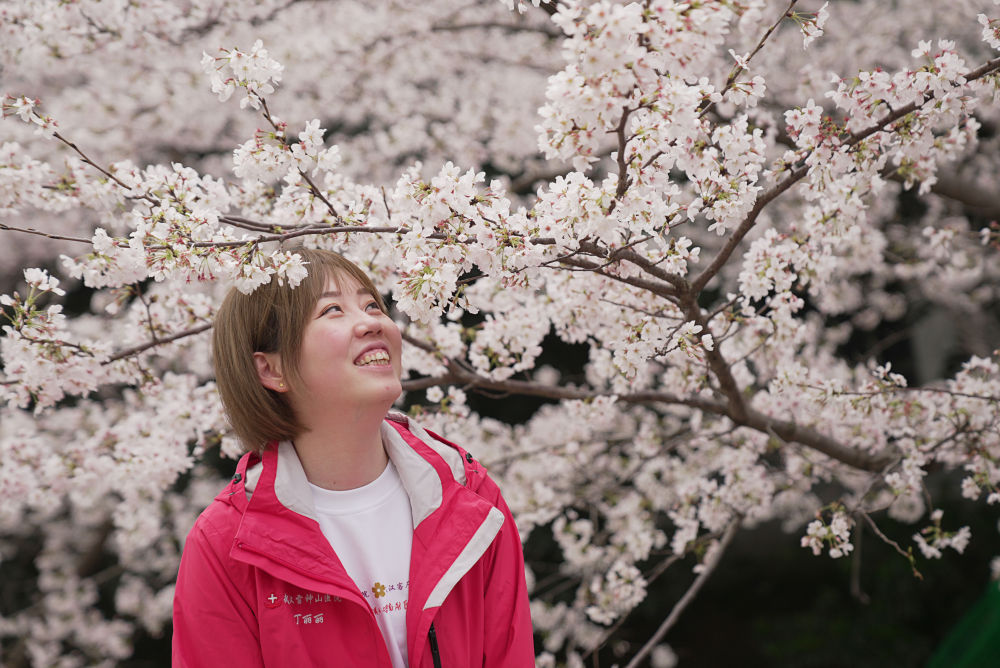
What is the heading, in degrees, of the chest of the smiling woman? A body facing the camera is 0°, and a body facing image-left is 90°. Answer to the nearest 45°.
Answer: approximately 315°
